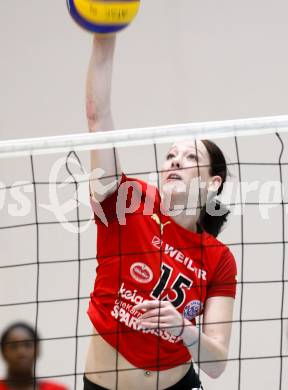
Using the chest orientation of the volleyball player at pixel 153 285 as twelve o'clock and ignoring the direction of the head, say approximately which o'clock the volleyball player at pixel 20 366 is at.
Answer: the volleyball player at pixel 20 366 is roughly at 4 o'clock from the volleyball player at pixel 153 285.

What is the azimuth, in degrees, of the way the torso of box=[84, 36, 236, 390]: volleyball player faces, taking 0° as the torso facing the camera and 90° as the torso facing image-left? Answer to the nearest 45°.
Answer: approximately 0°

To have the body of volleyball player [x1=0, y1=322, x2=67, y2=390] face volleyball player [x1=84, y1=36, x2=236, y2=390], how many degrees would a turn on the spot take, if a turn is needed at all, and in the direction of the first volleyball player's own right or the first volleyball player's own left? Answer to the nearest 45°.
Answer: approximately 45° to the first volleyball player's own left

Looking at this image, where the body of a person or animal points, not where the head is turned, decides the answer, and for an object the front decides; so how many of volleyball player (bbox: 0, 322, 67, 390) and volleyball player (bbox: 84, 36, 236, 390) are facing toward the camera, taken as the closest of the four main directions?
2

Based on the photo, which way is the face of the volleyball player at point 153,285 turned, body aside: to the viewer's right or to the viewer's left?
to the viewer's left
